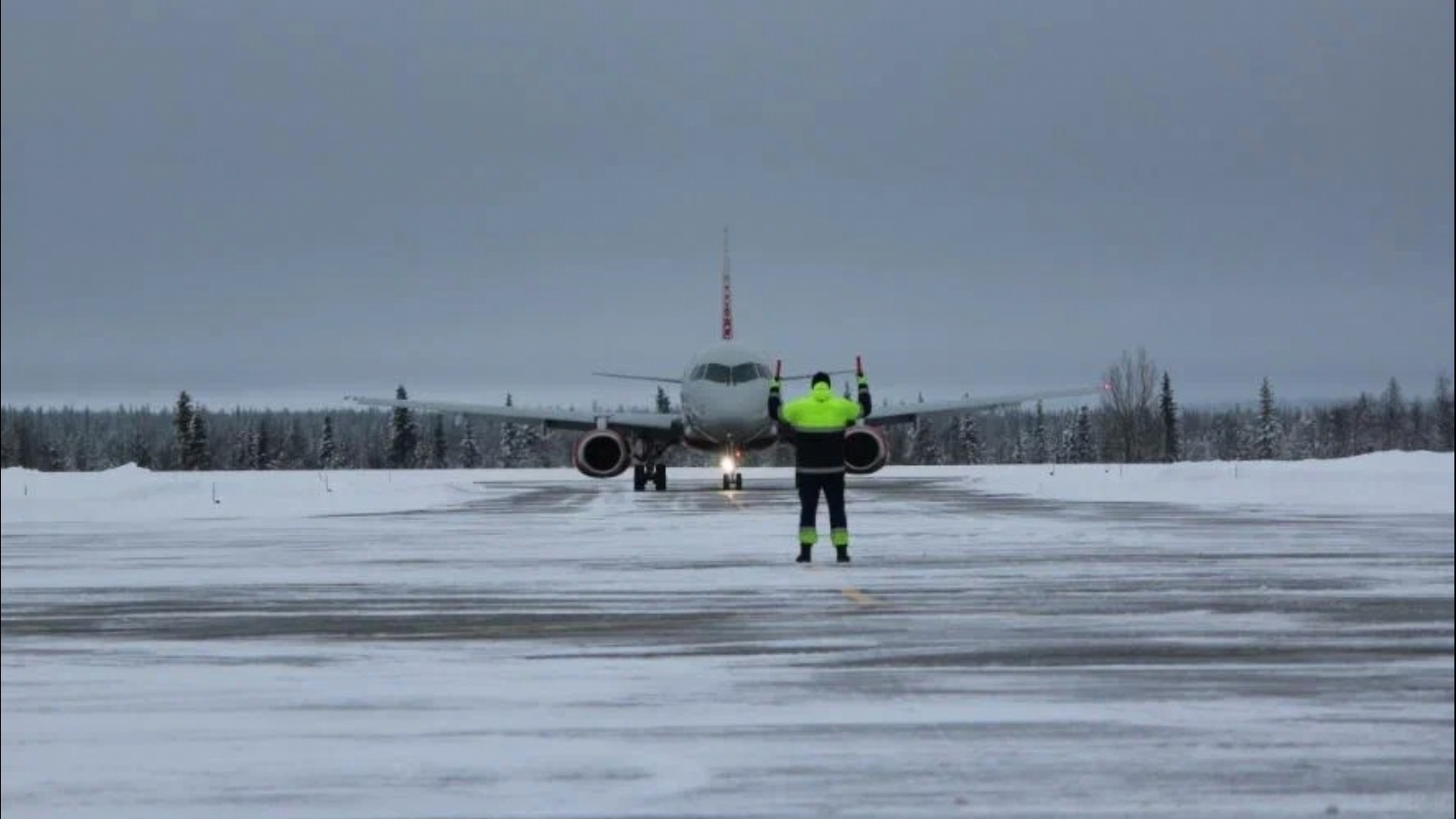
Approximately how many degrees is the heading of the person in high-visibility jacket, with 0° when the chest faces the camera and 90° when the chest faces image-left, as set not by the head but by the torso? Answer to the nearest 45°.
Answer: approximately 180°

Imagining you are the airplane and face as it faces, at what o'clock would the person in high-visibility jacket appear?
The person in high-visibility jacket is roughly at 12 o'clock from the airplane.

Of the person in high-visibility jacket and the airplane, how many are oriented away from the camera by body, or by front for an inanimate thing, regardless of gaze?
1

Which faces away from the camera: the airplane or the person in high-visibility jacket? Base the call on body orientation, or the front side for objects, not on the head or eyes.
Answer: the person in high-visibility jacket

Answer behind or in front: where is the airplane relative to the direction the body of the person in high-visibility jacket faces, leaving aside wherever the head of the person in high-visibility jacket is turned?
in front

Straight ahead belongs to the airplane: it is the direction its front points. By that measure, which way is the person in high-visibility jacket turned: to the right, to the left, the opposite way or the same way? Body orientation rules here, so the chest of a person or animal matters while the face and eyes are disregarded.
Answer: the opposite way

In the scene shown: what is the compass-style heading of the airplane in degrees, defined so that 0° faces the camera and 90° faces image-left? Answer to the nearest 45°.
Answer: approximately 0°

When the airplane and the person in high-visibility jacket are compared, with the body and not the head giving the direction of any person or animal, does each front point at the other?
yes
